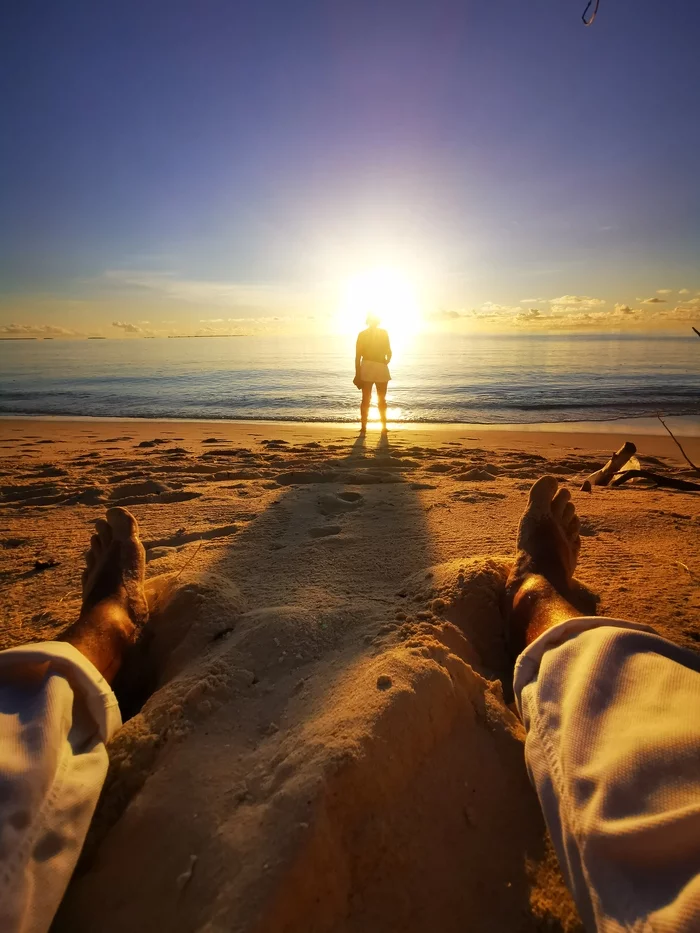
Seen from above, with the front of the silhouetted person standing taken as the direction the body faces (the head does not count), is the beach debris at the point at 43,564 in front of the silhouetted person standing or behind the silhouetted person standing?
behind

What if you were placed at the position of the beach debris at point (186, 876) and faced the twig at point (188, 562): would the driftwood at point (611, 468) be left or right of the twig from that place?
right

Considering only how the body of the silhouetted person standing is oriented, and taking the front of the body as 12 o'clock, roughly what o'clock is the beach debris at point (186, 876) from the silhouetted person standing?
The beach debris is roughly at 6 o'clock from the silhouetted person standing.

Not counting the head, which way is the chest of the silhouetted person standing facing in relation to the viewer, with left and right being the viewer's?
facing away from the viewer

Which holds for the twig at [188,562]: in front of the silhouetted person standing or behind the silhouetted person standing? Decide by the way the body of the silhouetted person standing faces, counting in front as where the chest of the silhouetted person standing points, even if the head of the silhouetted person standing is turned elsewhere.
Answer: behind

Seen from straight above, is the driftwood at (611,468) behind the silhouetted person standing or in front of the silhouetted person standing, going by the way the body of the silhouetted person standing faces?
behind
